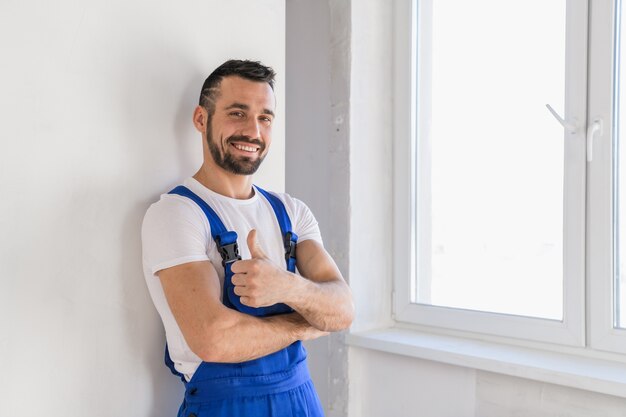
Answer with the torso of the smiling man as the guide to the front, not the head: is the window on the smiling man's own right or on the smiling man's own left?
on the smiling man's own left

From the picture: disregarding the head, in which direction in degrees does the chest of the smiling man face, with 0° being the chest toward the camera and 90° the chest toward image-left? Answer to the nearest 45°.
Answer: approximately 315°
